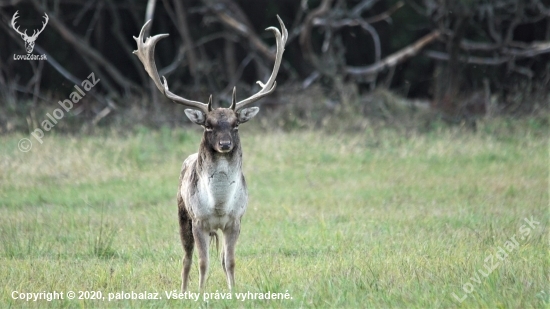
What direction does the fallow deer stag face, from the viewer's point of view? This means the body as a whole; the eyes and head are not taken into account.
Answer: toward the camera
